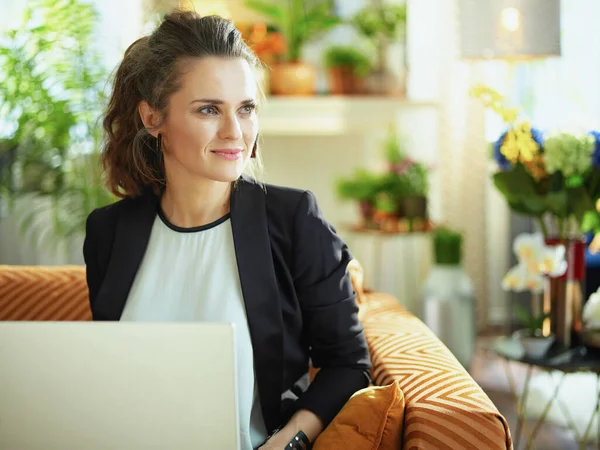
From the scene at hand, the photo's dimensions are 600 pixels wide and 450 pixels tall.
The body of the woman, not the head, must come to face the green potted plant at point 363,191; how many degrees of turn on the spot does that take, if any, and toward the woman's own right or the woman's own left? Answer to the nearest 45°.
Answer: approximately 180°

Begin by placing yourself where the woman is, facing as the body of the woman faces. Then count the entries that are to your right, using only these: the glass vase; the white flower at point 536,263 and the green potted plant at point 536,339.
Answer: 0

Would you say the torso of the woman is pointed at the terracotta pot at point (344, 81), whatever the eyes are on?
no

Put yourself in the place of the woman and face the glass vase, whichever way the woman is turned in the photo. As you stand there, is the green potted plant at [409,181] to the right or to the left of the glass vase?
left

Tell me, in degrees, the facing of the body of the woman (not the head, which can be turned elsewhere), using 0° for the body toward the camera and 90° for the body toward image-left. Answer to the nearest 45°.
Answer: approximately 0°

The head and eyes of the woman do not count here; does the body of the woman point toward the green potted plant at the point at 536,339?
no

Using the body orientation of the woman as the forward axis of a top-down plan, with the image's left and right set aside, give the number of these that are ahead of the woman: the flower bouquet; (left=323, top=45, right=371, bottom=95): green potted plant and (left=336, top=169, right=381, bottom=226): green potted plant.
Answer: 0

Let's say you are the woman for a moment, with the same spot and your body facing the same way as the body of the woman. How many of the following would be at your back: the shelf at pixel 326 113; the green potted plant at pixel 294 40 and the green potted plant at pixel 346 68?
3

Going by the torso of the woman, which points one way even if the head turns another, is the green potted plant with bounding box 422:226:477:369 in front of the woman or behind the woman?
behind

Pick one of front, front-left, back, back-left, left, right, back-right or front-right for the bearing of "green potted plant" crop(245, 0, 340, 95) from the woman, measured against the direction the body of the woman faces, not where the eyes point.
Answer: back

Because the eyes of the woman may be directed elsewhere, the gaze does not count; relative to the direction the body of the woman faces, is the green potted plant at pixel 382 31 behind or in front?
behind

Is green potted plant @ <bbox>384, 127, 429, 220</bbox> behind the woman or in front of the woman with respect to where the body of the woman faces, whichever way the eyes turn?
behind

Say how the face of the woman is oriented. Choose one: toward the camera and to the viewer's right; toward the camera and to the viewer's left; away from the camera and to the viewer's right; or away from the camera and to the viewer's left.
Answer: toward the camera and to the viewer's right

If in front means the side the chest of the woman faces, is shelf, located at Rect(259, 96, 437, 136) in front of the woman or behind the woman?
behind

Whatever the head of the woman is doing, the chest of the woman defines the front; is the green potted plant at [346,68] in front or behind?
behind
